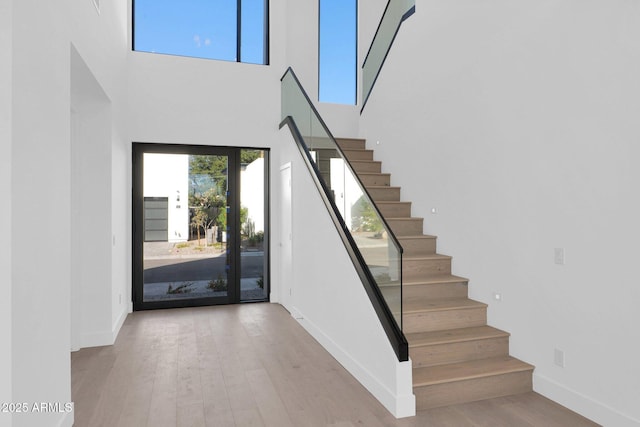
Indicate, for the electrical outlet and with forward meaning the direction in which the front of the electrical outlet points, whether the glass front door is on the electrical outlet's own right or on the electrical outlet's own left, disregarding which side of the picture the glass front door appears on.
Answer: on the electrical outlet's own right

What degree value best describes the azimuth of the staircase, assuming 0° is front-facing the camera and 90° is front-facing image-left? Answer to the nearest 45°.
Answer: approximately 315°

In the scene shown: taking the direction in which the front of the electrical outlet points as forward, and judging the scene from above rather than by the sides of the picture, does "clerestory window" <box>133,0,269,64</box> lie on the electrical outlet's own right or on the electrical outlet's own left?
on the electrical outlet's own right

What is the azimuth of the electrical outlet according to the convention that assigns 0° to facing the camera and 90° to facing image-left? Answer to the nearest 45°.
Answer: approximately 45°

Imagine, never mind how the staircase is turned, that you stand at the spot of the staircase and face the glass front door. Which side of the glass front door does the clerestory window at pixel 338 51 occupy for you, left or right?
right

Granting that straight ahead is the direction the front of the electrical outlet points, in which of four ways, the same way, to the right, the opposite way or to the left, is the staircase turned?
to the left

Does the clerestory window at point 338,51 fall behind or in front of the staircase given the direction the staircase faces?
behind

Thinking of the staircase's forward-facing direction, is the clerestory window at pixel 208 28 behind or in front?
behind

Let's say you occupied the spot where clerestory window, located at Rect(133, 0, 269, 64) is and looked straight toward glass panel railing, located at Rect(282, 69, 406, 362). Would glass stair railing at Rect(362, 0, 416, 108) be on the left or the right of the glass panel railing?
left

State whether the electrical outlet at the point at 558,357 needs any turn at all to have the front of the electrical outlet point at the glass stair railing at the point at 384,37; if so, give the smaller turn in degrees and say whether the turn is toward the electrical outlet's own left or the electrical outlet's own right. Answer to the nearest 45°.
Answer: approximately 90° to the electrical outlet's own right
